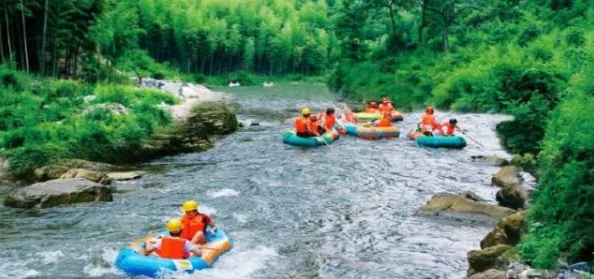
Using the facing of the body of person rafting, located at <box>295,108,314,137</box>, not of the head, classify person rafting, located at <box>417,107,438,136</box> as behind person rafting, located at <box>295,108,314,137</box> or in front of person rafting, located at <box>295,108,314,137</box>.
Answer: in front

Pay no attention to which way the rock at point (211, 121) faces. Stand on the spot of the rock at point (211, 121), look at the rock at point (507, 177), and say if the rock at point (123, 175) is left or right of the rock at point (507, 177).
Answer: right
